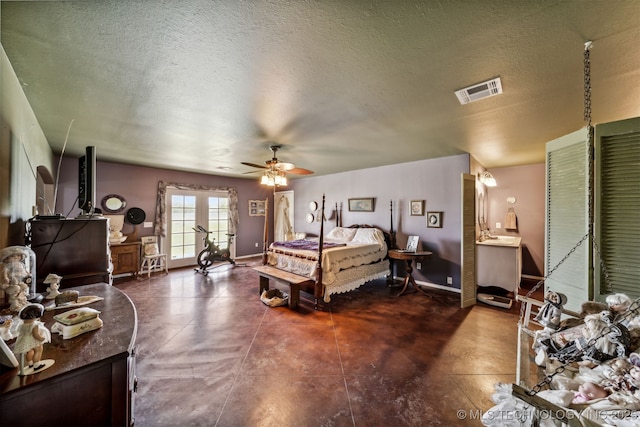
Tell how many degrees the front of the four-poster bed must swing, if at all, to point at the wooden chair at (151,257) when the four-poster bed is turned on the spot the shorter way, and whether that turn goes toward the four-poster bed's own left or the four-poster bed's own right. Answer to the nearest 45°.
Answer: approximately 45° to the four-poster bed's own right

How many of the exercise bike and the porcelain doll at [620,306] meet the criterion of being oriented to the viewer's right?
0

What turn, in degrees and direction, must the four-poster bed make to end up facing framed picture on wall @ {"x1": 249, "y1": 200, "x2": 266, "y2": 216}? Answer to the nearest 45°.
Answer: approximately 90° to its right

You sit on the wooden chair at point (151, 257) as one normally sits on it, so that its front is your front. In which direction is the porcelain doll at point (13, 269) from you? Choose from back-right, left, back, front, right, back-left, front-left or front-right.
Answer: front-right

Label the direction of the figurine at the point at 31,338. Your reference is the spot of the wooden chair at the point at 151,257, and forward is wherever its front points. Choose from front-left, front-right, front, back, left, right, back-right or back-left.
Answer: front-right

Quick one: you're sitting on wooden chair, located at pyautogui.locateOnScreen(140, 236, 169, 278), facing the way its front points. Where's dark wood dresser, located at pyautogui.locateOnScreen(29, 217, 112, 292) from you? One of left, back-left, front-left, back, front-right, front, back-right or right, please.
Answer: front-right

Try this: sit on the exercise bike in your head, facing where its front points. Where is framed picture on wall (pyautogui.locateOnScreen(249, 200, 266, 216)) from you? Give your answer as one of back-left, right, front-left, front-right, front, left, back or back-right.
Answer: back

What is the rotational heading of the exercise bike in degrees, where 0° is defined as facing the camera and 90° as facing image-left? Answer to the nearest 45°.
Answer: approximately 45°

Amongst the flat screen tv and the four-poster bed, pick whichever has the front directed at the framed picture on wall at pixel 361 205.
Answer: the flat screen tv

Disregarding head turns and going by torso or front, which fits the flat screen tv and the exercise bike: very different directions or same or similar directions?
very different directions

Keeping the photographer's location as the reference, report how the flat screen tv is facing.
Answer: facing to the right of the viewer

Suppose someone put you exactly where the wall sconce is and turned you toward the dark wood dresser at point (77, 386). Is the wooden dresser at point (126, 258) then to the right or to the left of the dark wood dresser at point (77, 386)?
right
